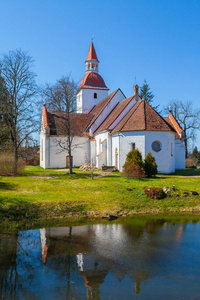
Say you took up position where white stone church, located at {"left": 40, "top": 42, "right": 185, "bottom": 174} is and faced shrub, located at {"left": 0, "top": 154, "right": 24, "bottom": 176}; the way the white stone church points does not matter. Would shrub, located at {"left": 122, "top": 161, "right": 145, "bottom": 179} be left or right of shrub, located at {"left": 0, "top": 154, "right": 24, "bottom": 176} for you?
left

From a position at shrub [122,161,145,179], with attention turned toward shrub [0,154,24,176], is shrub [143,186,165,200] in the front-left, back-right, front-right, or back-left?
back-left

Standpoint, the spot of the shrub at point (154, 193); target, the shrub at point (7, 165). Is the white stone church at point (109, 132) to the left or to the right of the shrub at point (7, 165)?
right

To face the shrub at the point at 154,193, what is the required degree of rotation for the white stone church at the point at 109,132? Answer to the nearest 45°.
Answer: approximately 135° to its left

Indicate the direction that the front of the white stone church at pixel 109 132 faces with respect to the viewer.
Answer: facing away from the viewer and to the left of the viewer
